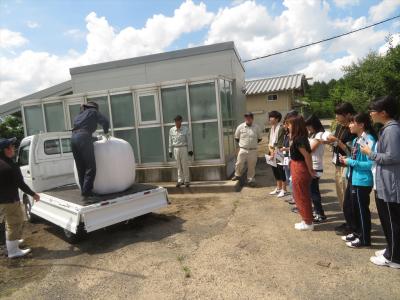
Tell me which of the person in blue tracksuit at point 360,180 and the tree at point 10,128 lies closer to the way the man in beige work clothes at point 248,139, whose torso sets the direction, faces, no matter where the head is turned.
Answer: the person in blue tracksuit

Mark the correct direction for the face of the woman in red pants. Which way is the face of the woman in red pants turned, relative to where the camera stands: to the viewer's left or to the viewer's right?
to the viewer's left

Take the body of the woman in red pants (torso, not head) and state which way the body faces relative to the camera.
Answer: to the viewer's left

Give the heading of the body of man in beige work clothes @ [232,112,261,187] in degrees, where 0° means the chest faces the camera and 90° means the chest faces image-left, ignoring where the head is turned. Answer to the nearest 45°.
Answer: approximately 0°

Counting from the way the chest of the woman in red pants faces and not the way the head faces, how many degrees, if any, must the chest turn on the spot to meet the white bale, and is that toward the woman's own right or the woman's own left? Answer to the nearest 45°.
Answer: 0° — they already face it

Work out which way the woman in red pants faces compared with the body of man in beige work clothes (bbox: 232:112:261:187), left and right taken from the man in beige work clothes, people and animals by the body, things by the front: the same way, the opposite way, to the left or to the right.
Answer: to the right

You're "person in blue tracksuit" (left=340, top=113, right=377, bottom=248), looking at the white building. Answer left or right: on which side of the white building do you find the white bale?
left

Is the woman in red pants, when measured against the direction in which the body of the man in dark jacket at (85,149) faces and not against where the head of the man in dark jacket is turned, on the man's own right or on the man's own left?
on the man's own right

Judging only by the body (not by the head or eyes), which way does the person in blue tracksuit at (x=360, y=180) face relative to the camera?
to the viewer's left

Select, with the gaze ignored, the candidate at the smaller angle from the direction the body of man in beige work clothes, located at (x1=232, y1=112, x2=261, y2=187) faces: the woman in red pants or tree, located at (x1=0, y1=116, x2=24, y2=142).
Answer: the woman in red pants

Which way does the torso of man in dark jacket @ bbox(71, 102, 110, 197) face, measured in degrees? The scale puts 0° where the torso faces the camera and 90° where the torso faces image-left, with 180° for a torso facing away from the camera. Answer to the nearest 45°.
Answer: approximately 225°

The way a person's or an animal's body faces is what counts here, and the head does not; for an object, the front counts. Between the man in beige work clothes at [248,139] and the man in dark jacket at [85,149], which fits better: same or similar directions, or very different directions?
very different directions

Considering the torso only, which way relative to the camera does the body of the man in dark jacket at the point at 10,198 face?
to the viewer's right

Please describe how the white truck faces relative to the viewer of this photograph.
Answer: facing away from the viewer and to the left of the viewer
